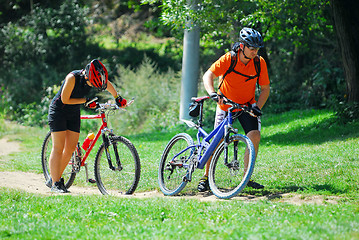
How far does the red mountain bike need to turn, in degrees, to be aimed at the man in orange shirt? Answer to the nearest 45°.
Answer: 0° — it already faces them

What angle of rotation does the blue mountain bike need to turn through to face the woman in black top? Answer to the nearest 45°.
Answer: approximately 135° to its right

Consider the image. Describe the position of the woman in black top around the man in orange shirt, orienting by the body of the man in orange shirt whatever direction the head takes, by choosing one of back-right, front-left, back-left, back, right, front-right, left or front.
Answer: back-right

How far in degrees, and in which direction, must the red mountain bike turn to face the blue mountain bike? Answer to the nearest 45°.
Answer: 0° — it already faces it

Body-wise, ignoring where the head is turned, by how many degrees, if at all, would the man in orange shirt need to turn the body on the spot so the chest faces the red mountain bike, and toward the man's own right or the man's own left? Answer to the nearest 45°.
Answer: approximately 135° to the man's own right

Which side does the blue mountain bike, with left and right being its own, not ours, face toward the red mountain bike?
back

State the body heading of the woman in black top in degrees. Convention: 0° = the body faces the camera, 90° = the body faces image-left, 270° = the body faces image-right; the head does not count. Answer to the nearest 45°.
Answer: approximately 315°
